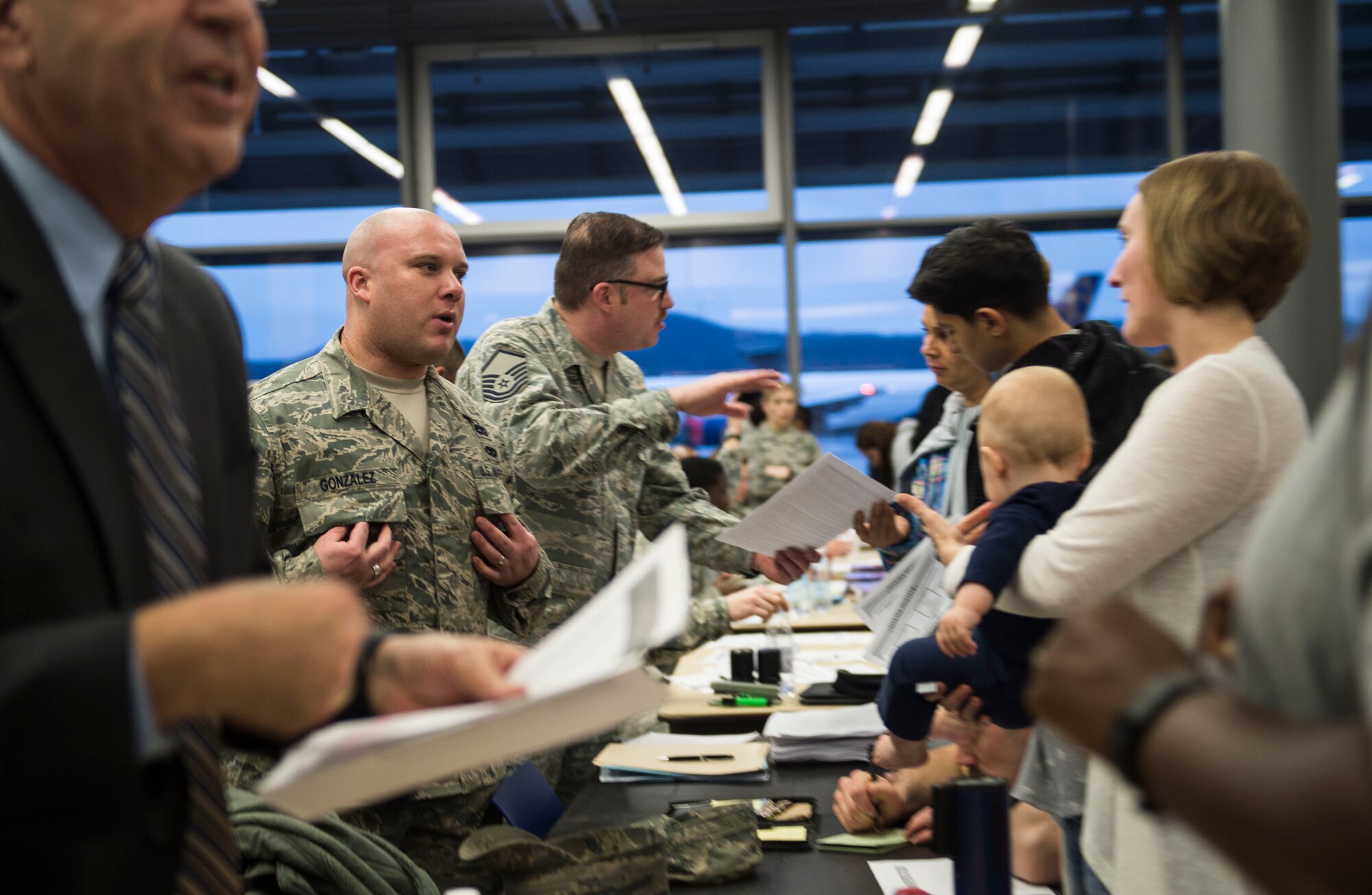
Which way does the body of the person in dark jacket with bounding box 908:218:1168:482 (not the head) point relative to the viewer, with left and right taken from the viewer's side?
facing to the left of the viewer

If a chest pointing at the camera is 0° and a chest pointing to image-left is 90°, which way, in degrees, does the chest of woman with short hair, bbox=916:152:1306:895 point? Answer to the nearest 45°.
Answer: approximately 90°

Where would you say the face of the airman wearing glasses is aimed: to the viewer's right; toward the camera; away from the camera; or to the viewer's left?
to the viewer's right

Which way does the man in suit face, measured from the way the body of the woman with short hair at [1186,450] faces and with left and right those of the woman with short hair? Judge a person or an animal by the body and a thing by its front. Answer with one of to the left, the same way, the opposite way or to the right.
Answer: the opposite way

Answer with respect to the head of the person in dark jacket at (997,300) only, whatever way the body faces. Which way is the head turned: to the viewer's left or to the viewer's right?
to the viewer's left

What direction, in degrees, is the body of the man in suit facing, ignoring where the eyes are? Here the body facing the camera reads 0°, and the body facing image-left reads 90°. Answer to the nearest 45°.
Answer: approximately 315°

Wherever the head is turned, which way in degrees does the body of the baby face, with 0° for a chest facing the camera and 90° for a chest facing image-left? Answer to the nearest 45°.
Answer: approximately 135°

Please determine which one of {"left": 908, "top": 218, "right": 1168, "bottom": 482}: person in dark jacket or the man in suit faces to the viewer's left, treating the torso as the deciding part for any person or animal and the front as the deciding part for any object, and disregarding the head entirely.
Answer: the person in dark jacket

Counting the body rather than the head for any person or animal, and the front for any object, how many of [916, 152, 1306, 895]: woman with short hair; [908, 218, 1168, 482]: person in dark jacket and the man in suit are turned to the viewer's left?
2
